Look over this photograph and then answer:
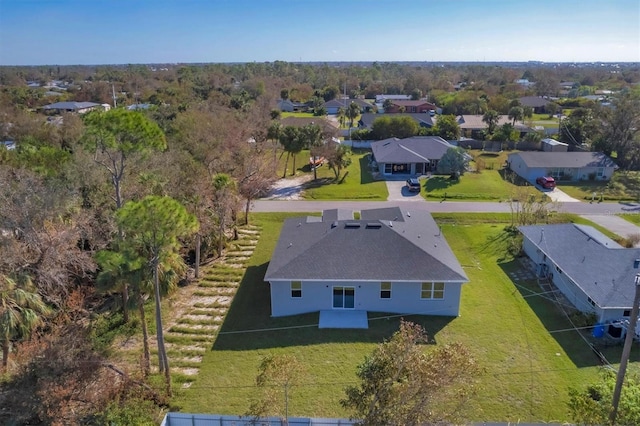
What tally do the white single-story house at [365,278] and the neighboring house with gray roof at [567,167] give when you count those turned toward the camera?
1

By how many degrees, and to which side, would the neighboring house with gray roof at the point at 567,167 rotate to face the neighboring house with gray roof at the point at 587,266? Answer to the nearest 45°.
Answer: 0° — it already faces it

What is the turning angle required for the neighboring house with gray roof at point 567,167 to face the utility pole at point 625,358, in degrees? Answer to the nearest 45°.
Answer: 0° — it already faces it

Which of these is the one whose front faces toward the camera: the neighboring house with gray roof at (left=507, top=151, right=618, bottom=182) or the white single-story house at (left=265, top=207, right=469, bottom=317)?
the neighboring house with gray roof

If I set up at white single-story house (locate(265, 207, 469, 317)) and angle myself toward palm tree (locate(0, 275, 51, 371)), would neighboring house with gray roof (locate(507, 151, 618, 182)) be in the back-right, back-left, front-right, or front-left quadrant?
back-right

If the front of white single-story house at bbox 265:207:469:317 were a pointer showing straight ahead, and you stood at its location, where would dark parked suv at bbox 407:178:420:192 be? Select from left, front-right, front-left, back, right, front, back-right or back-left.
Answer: front

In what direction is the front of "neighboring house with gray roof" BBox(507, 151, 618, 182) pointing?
toward the camera

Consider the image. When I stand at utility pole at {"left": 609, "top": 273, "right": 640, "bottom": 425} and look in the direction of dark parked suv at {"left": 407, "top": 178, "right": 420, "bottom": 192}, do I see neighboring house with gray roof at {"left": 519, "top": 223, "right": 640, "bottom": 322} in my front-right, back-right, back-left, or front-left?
front-right

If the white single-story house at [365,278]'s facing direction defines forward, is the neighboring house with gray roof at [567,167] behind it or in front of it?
in front

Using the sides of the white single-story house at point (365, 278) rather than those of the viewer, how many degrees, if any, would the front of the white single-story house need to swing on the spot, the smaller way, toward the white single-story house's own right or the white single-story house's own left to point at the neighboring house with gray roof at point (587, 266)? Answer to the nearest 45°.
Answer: approximately 90° to the white single-story house's own right

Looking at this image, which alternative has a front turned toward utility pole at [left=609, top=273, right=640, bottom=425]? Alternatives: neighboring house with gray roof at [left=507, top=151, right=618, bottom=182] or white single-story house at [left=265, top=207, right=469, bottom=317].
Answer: the neighboring house with gray roof

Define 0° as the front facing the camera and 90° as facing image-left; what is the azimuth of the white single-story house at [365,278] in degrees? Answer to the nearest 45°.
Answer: approximately 180°

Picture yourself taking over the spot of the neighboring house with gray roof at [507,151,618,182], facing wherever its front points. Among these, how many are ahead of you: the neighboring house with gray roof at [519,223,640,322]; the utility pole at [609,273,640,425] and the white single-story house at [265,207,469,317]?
3

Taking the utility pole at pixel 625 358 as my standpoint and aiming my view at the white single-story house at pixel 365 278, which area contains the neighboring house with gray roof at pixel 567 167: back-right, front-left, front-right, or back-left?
front-right

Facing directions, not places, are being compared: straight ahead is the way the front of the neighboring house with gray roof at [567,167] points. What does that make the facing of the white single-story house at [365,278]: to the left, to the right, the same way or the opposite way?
the opposite way
